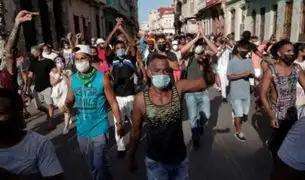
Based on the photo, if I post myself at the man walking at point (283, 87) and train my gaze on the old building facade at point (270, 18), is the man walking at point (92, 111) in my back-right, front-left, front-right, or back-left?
back-left

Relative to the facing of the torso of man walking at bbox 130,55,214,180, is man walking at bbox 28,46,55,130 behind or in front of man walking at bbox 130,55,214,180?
behind

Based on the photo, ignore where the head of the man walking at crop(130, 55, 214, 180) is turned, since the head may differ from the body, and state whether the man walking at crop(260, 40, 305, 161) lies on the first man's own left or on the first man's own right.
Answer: on the first man's own left

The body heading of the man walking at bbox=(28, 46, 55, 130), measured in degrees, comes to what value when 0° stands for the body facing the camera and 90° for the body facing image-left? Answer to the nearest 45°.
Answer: approximately 45°

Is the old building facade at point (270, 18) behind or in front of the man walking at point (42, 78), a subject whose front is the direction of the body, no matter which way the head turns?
behind
